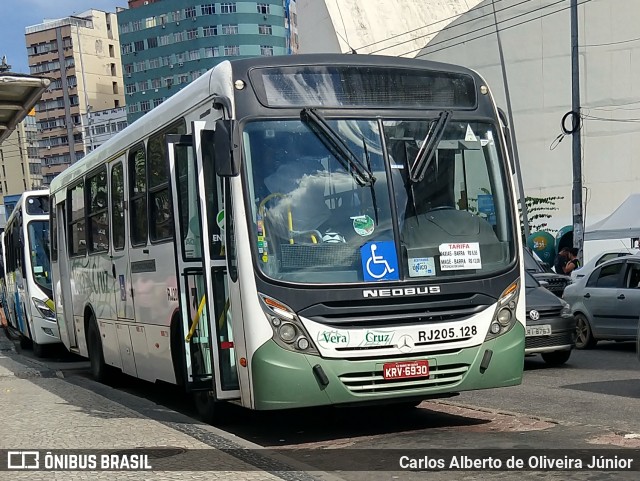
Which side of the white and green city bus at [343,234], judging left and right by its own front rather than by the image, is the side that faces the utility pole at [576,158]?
left

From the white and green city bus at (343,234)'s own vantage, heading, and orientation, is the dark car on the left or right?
on its left

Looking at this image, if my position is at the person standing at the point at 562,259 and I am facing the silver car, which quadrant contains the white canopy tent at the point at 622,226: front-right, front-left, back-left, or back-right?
back-left

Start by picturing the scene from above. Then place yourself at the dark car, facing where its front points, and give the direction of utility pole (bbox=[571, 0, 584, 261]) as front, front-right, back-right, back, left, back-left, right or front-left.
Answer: back-left

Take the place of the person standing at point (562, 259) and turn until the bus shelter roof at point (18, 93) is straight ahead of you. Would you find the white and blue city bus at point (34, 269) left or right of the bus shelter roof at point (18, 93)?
right

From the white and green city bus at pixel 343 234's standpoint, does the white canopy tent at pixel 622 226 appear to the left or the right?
on its left

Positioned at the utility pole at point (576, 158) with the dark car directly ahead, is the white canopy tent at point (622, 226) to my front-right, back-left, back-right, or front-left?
back-left

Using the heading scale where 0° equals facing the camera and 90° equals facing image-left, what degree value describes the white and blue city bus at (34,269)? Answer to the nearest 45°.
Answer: approximately 315°

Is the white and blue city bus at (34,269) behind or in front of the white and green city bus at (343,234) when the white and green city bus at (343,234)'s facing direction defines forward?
behind
